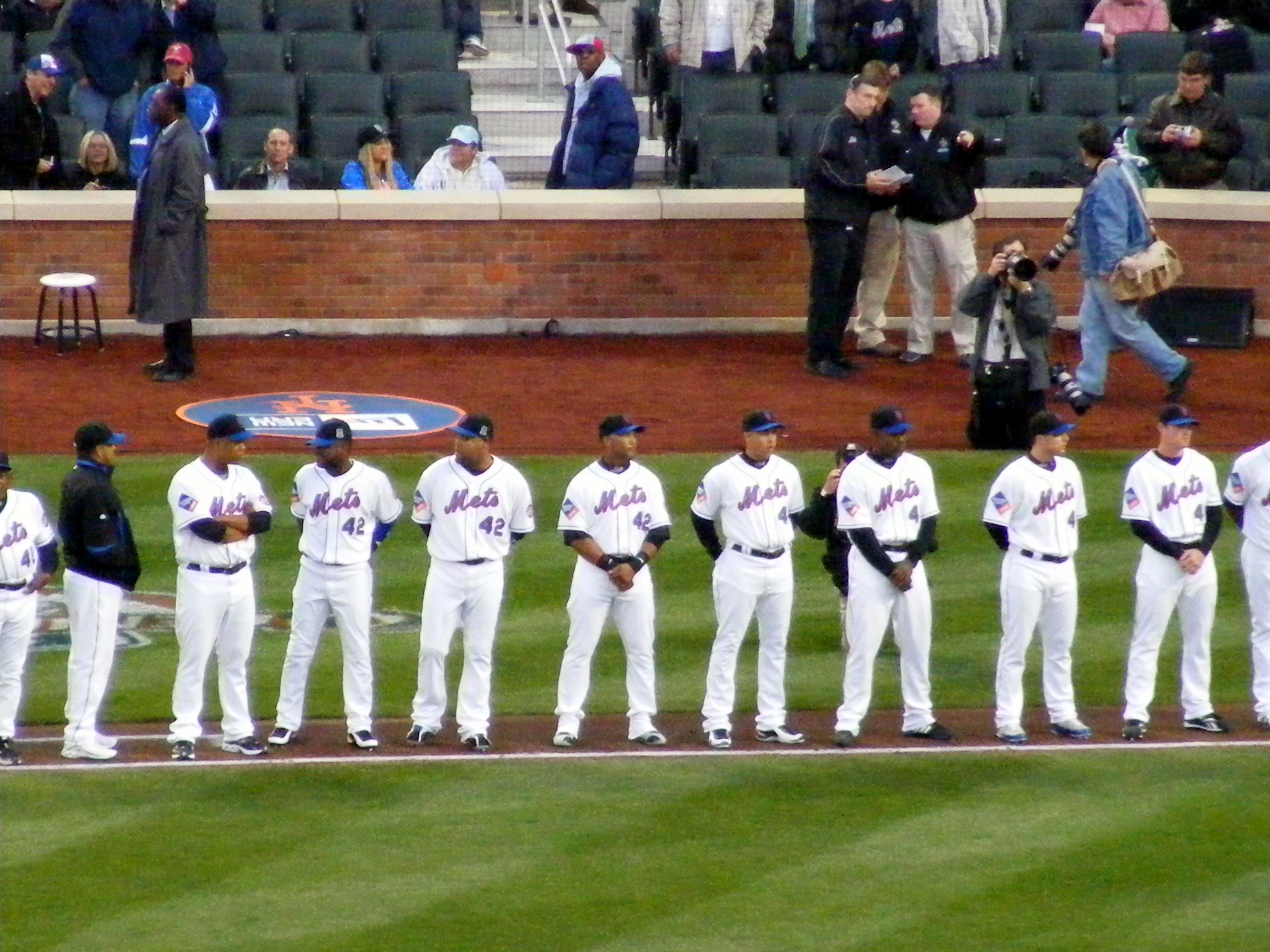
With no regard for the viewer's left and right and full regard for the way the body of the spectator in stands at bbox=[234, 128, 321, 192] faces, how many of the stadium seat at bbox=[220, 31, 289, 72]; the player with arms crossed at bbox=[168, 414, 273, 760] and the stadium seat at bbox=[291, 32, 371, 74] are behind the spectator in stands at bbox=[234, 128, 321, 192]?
2

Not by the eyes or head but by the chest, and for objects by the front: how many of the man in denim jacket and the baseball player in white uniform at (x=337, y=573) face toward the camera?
1

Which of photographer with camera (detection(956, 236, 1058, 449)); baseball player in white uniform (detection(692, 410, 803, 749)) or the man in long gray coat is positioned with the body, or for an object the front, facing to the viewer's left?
the man in long gray coat

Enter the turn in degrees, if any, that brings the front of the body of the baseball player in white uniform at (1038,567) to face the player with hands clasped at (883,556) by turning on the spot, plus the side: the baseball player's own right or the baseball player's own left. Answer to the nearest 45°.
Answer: approximately 135° to the baseball player's own right

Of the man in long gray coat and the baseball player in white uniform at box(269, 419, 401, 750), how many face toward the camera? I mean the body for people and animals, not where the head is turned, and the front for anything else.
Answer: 1

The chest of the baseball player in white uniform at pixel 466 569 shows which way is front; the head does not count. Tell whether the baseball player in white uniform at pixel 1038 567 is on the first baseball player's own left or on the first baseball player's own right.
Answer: on the first baseball player's own left

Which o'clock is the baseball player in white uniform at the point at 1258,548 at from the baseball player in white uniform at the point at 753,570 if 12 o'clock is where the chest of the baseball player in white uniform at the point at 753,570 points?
the baseball player in white uniform at the point at 1258,548 is roughly at 10 o'clock from the baseball player in white uniform at the point at 753,570.

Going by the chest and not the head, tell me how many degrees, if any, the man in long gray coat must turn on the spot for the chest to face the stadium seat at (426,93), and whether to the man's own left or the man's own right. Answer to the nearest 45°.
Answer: approximately 135° to the man's own right

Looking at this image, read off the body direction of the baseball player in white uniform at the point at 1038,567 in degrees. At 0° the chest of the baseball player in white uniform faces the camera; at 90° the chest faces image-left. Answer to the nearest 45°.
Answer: approximately 315°

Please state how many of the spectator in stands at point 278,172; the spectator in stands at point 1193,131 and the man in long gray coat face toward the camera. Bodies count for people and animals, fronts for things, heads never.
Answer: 2
